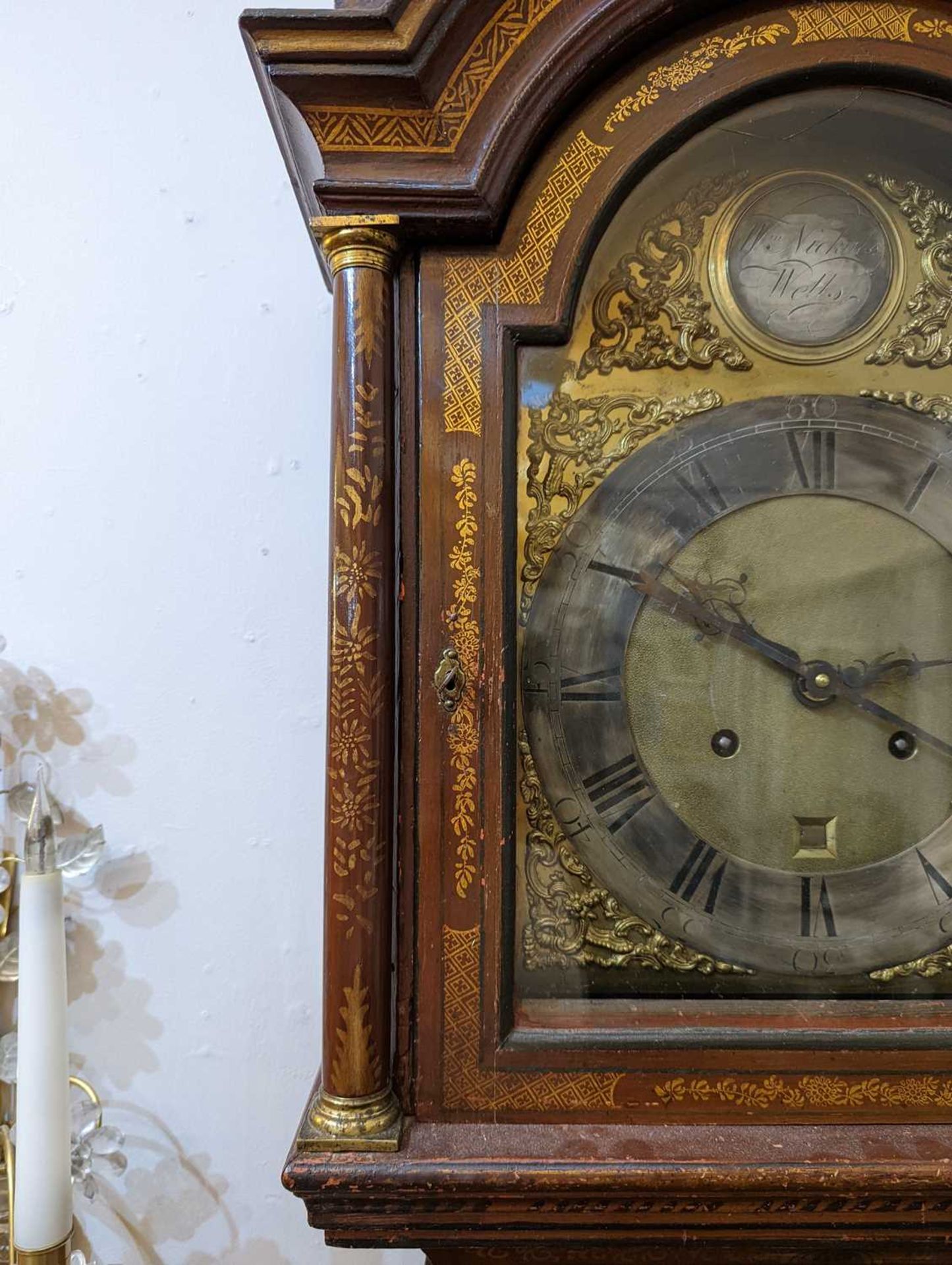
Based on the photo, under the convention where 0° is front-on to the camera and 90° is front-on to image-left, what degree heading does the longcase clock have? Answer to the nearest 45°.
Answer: approximately 0°
